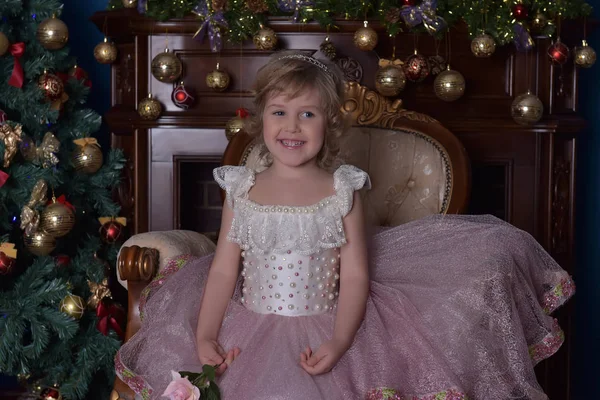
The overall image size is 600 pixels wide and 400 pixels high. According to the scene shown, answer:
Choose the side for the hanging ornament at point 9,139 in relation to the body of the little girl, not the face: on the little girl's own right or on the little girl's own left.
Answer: on the little girl's own right

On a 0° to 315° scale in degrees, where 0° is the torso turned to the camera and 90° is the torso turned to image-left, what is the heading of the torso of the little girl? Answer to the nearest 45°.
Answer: approximately 0°

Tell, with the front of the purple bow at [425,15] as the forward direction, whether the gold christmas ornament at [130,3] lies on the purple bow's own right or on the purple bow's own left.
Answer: on the purple bow's own right

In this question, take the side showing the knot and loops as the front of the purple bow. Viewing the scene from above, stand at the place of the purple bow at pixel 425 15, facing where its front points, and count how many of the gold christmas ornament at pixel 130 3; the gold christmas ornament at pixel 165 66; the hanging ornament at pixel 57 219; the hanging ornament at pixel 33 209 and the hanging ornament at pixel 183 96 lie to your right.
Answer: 5

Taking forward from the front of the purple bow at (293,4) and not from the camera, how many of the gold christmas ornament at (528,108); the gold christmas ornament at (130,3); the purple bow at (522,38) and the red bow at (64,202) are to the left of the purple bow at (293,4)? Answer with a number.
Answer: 2

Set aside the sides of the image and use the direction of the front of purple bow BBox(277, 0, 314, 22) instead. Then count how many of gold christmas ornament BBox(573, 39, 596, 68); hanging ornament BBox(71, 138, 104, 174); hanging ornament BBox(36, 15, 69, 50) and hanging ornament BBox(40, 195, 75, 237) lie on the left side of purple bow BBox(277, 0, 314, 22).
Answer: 1

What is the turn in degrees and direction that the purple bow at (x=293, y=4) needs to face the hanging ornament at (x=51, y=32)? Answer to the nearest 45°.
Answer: approximately 90° to its right

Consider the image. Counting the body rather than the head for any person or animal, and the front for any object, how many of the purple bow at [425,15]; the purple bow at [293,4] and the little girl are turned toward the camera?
3

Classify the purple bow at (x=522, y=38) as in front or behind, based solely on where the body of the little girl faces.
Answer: behind

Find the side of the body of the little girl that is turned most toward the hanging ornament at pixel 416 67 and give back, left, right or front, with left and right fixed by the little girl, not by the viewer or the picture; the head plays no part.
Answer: back

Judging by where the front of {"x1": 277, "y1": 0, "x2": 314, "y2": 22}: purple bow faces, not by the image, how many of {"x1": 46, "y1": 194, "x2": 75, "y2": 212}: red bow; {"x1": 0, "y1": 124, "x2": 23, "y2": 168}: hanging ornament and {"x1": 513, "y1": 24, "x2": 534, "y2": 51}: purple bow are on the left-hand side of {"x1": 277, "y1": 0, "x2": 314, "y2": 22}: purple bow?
1

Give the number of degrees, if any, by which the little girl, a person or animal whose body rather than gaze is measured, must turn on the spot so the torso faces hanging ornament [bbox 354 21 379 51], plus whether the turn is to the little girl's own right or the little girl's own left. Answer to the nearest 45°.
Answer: approximately 180°

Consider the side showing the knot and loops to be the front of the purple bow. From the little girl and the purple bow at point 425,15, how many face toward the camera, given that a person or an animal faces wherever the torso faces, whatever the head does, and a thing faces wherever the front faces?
2
